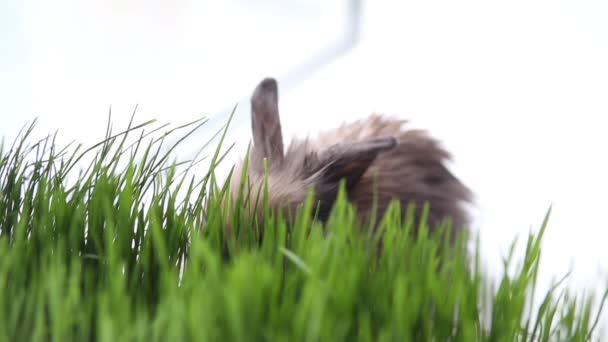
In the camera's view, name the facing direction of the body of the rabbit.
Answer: to the viewer's left
